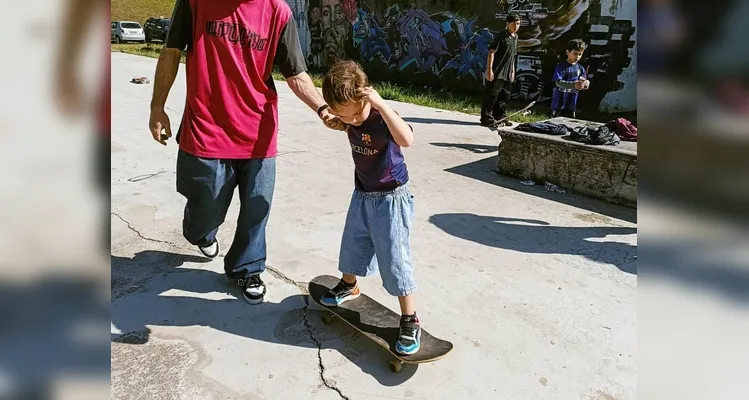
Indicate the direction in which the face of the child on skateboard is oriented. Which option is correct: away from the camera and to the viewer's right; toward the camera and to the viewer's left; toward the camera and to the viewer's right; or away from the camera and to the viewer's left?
toward the camera and to the viewer's left

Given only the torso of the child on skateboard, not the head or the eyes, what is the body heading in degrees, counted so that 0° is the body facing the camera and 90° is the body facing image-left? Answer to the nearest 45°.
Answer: approximately 45°

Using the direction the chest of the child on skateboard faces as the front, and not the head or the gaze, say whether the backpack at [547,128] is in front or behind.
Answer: behind

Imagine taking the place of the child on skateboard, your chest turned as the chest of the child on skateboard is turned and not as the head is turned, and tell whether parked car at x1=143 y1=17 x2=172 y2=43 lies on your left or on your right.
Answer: on your right

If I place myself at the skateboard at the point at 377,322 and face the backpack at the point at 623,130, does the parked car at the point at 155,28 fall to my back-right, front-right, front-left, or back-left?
front-left
